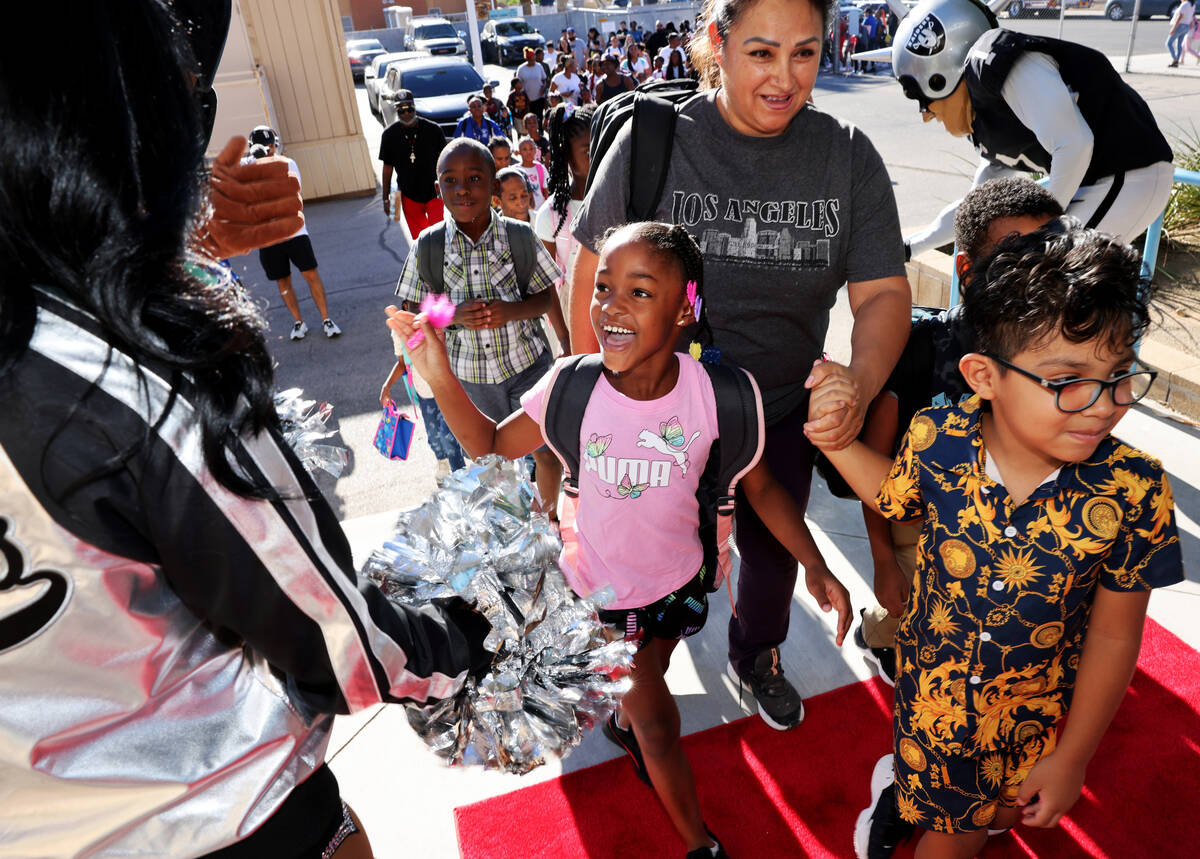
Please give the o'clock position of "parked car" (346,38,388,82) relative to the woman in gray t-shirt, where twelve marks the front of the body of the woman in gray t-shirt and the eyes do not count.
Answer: The parked car is roughly at 5 o'clock from the woman in gray t-shirt.

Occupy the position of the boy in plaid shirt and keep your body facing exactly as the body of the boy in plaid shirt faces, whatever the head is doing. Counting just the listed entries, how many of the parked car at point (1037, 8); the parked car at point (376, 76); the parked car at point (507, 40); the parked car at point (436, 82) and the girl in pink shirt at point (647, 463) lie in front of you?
1

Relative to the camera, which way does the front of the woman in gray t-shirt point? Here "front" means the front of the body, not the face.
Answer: toward the camera

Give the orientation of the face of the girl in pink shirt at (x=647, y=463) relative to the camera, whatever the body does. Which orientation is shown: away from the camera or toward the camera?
toward the camera

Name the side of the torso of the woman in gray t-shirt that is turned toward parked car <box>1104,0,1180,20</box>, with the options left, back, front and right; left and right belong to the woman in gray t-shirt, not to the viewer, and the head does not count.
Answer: back

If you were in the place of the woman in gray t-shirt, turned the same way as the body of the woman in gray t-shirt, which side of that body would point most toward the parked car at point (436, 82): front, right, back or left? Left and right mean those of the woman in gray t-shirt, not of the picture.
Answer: back

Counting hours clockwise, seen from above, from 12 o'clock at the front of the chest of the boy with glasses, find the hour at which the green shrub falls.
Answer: The green shrub is roughly at 6 o'clock from the boy with glasses.

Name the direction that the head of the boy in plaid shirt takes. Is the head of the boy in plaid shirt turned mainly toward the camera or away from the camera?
toward the camera

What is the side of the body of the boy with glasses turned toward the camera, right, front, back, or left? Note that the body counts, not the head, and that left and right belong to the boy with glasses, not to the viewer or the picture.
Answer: front

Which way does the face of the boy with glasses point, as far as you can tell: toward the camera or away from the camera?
toward the camera

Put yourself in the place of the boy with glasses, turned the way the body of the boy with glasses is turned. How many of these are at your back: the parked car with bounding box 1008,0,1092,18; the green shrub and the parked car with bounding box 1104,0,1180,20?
3

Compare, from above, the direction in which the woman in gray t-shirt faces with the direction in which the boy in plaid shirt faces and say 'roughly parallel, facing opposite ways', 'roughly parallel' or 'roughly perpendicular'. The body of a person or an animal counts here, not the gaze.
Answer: roughly parallel

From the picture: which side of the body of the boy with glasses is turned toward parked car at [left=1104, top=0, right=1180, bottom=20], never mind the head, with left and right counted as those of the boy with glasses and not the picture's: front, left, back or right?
back

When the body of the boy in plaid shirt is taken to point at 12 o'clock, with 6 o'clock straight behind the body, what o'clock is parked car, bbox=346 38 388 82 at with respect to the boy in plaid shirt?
The parked car is roughly at 6 o'clock from the boy in plaid shirt.

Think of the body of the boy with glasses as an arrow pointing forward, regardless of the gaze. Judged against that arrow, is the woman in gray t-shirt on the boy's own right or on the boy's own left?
on the boy's own right

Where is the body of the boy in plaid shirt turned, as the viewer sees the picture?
toward the camera
